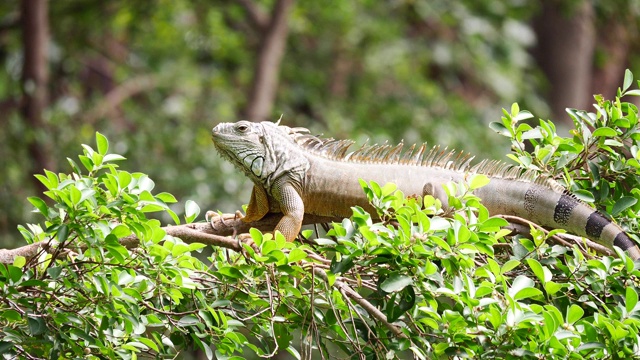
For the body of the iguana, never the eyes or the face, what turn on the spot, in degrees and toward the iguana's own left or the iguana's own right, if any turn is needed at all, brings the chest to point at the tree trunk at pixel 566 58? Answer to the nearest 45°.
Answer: approximately 90° to the iguana's own right

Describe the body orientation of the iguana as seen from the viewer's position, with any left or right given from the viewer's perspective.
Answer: facing to the left of the viewer

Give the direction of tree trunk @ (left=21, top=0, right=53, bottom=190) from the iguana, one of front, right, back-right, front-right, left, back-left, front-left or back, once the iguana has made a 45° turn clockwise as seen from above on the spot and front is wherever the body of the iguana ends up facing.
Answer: front

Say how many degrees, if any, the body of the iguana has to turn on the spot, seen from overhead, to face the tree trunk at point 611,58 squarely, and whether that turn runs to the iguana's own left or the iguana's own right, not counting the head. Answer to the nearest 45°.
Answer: approximately 90° to the iguana's own right

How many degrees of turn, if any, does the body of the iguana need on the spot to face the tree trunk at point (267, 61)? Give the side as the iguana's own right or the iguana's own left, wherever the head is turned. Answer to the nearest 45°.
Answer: approximately 90° to the iguana's own right
